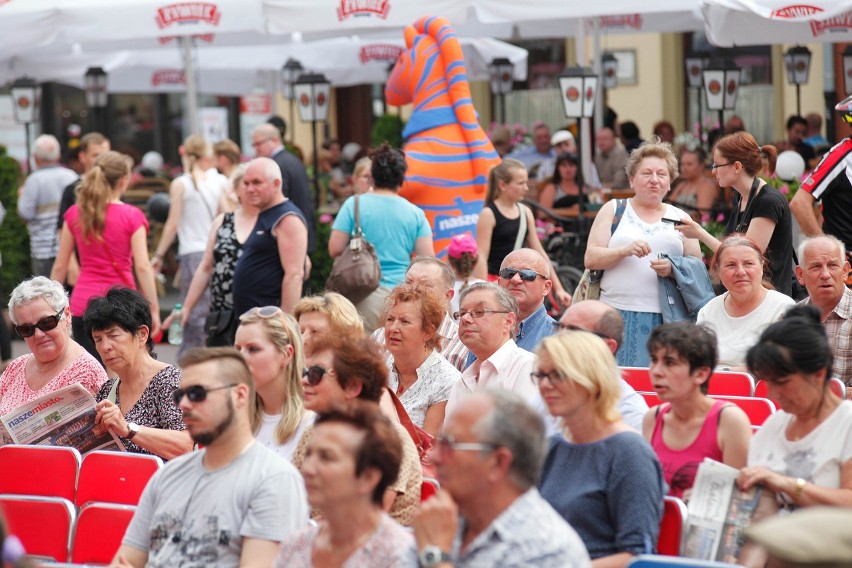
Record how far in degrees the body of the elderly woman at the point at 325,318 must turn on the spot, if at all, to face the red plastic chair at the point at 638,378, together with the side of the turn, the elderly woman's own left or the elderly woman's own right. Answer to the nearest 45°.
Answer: approximately 135° to the elderly woman's own left

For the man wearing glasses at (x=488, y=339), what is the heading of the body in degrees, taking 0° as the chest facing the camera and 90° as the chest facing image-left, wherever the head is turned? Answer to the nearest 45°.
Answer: approximately 45°

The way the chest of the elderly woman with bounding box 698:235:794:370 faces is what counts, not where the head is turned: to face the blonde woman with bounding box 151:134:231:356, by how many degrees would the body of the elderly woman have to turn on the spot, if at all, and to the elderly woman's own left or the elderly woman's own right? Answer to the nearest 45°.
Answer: approximately 135° to the elderly woman's own right

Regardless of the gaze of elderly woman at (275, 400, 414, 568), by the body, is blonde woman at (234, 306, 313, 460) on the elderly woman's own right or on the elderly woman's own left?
on the elderly woman's own right

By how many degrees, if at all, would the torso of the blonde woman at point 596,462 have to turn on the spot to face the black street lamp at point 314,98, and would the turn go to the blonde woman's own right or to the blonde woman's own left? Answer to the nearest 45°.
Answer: approximately 135° to the blonde woman's own right

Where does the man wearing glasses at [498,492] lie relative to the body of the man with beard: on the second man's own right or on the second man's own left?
on the second man's own left

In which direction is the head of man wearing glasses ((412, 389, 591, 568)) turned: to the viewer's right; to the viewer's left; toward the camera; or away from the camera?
to the viewer's left

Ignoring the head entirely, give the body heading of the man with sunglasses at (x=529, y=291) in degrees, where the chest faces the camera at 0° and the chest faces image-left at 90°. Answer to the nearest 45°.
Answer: approximately 45°
